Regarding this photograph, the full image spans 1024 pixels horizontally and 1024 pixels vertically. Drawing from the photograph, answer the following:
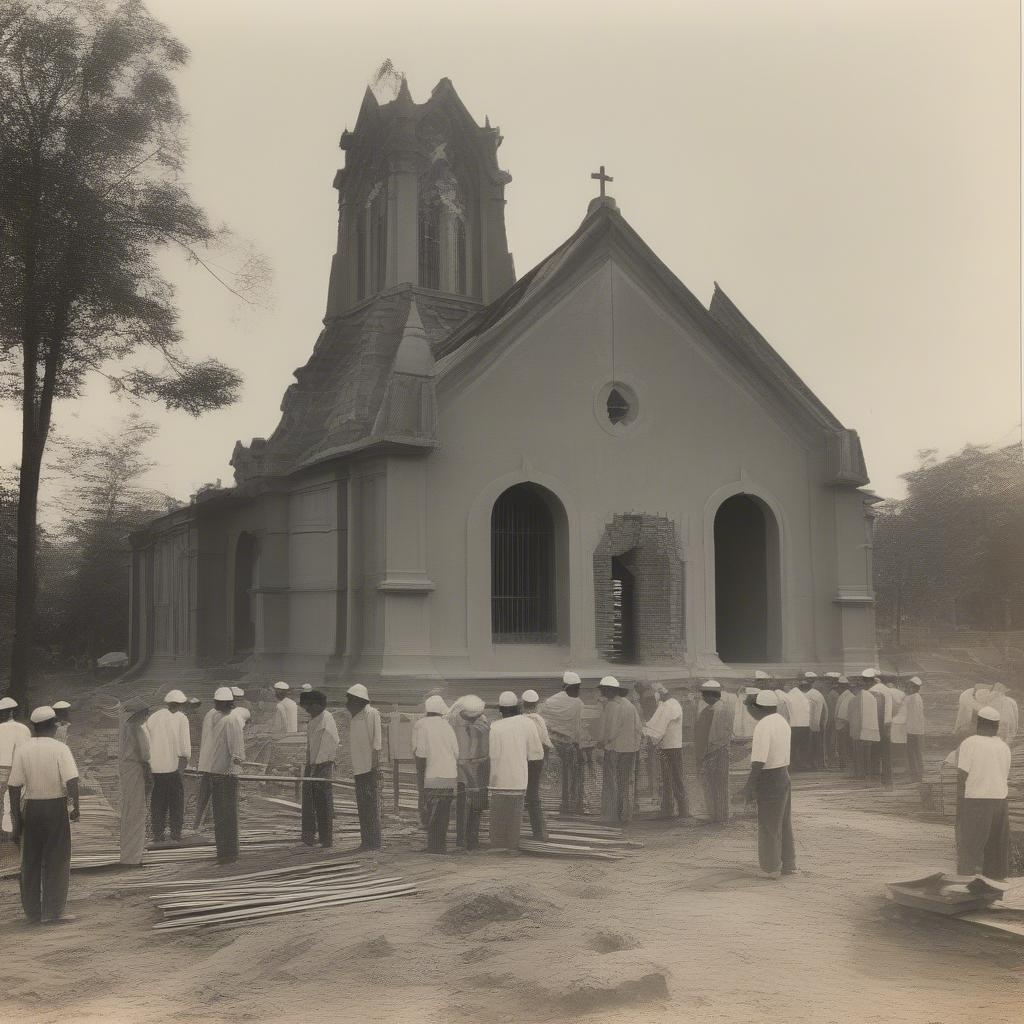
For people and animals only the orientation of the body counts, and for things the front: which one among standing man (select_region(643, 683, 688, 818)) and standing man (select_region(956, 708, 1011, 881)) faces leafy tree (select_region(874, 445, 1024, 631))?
standing man (select_region(956, 708, 1011, 881))

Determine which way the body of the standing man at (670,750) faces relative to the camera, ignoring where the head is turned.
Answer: to the viewer's left

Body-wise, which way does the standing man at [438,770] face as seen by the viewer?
away from the camera

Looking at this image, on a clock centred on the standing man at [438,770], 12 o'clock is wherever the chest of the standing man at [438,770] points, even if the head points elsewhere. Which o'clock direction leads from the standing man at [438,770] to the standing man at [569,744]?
the standing man at [569,744] is roughly at 1 o'clock from the standing man at [438,770].

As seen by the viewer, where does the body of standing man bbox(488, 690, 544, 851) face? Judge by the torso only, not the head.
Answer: away from the camera

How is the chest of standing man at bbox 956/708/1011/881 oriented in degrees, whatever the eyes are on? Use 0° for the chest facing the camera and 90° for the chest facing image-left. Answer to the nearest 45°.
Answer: approximately 180°

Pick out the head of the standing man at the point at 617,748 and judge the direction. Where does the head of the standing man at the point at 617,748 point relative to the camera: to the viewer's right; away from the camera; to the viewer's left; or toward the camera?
away from the camera

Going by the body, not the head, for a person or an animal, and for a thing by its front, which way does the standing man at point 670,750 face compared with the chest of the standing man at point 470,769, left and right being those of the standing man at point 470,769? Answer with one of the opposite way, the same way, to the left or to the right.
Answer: to the left

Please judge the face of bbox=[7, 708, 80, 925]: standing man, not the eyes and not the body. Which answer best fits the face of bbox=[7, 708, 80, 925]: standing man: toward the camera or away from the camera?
away from the camera
